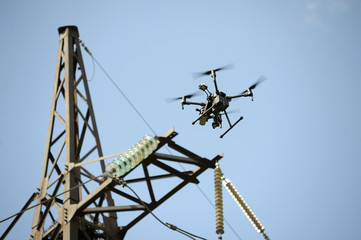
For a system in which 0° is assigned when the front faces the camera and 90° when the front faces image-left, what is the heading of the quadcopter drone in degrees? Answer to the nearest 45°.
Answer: approximately 45°
